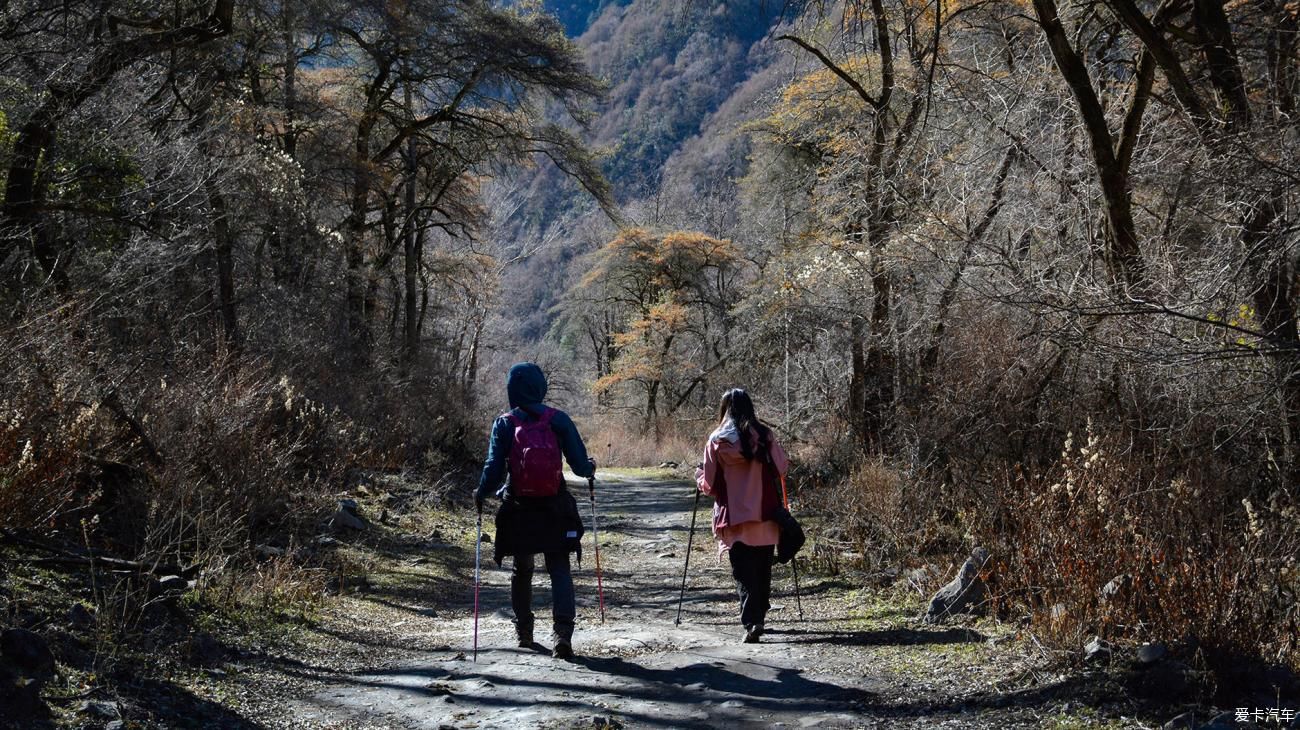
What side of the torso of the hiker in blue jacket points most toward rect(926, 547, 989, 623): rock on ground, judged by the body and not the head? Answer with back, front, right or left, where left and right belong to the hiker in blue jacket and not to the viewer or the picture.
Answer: right

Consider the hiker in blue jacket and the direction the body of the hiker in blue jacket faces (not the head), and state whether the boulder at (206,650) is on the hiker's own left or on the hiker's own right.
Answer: on the hiker's own left

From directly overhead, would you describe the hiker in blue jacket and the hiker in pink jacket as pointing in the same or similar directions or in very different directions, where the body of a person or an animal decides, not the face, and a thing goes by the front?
same or similar directions

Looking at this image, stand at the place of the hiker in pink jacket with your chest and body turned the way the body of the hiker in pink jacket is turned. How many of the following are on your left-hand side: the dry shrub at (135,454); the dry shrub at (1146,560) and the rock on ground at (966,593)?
1

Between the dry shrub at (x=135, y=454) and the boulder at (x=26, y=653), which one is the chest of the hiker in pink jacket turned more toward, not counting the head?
the dry shrub

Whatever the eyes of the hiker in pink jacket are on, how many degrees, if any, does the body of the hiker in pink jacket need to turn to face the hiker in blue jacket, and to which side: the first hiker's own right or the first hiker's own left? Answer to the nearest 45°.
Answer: approximately 135° to the first hiker's own left

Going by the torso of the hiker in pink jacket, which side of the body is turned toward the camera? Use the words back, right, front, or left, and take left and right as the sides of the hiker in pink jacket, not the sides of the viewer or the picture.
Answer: back

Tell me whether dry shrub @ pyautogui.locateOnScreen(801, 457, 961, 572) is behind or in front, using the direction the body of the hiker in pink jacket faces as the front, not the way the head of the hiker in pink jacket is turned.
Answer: in front

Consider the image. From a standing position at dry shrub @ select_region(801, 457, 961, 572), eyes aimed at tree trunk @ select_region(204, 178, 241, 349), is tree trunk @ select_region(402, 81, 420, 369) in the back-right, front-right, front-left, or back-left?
front-right

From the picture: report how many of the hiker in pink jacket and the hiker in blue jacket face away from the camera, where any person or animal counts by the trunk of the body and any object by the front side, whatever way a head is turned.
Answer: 2

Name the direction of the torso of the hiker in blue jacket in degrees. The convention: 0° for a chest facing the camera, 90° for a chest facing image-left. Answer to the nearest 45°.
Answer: approximately 180°
